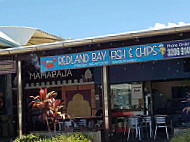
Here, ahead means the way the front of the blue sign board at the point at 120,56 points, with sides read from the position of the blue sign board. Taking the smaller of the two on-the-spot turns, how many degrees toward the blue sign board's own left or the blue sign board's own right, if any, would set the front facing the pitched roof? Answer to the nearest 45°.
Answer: approximately 90° to the blue sign board's own right

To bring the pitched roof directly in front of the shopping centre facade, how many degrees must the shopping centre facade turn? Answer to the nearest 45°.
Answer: approximately 90° to its right

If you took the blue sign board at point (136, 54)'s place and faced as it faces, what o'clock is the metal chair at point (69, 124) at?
The metal chair is roughly at 3 o'clock from the blue sign board.

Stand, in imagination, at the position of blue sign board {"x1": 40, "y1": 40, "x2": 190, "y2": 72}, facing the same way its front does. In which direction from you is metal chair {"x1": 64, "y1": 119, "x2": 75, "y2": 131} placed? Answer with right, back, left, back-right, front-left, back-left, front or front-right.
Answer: right
